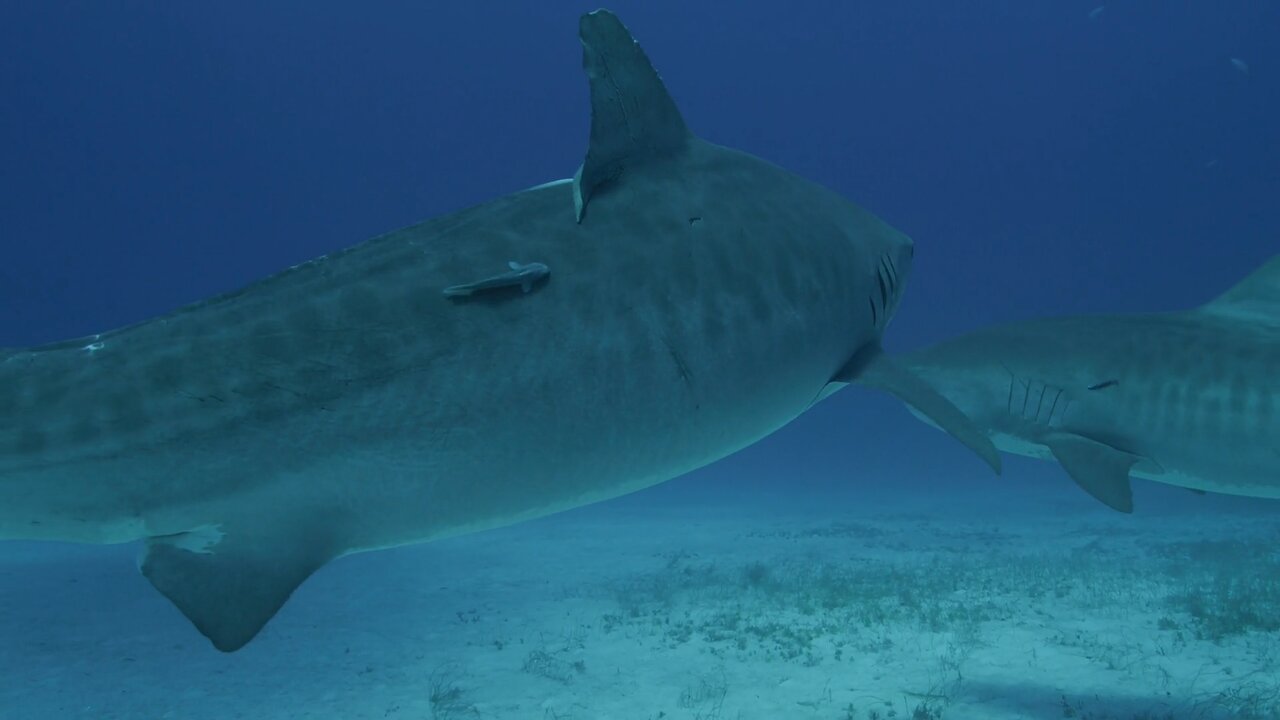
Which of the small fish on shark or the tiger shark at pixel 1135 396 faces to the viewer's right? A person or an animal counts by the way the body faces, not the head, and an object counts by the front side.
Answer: the small fish on shark

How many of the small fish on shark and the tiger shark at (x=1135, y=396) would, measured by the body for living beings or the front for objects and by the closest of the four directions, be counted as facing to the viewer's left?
1

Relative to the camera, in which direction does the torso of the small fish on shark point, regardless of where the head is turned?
to the viewer's right

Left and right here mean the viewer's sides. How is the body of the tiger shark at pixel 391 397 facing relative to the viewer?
facing away from the viewer and to the right of the viewer

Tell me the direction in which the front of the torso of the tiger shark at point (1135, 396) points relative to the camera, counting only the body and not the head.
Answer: to the viewer's left
